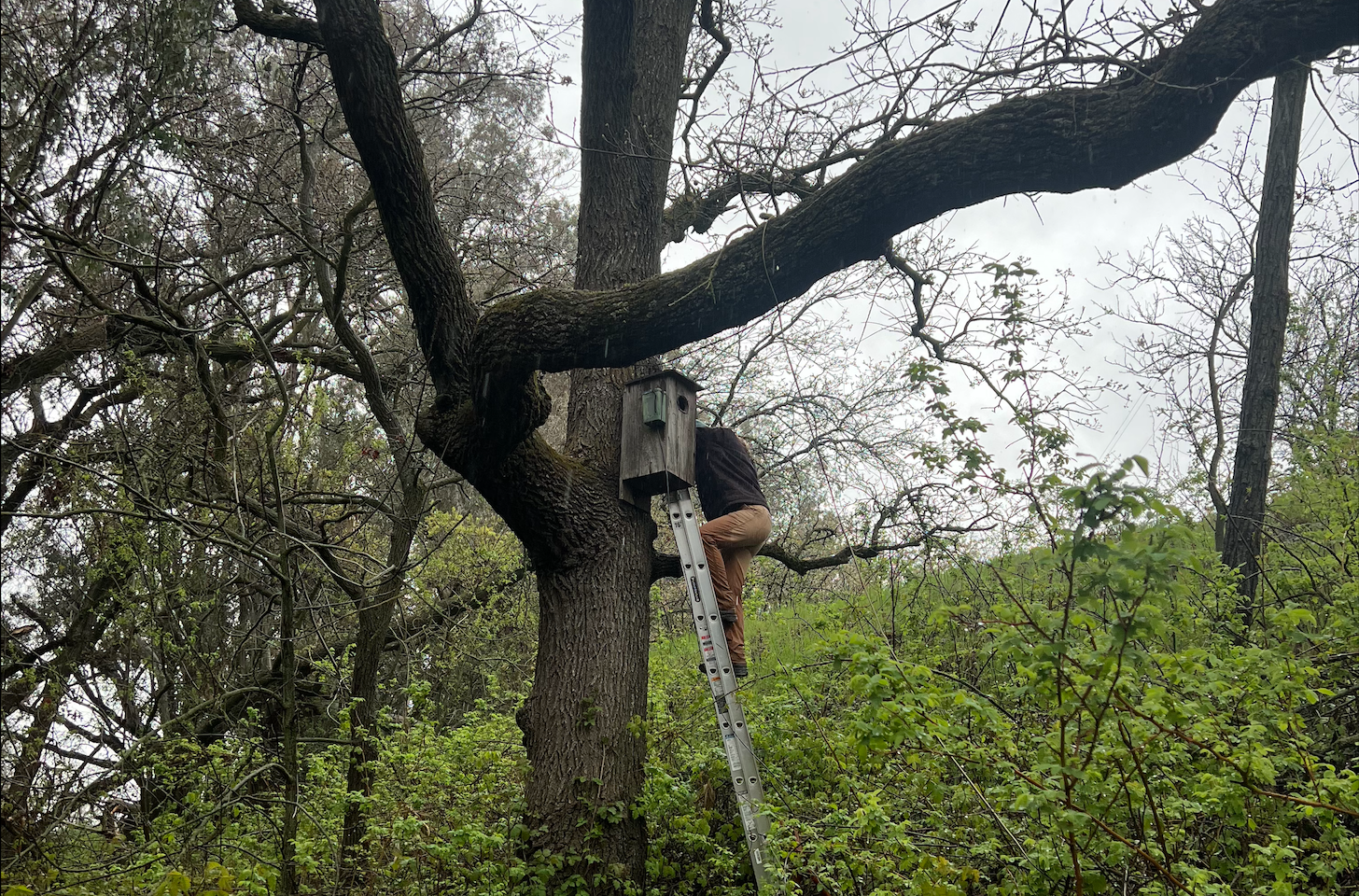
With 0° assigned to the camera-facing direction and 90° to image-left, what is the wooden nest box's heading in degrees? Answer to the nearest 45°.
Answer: approximately 315°
